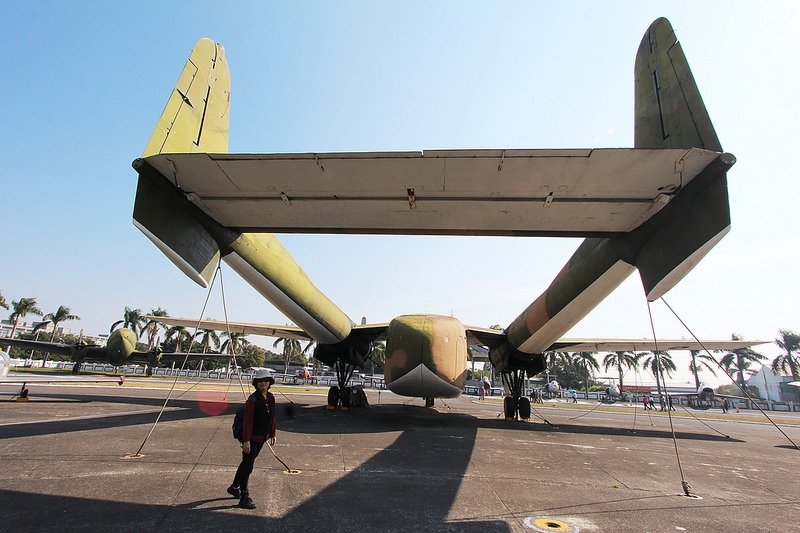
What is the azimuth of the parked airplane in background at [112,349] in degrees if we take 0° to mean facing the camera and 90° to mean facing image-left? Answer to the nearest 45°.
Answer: approximately 0°

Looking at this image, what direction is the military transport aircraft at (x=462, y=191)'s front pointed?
away from the camera
